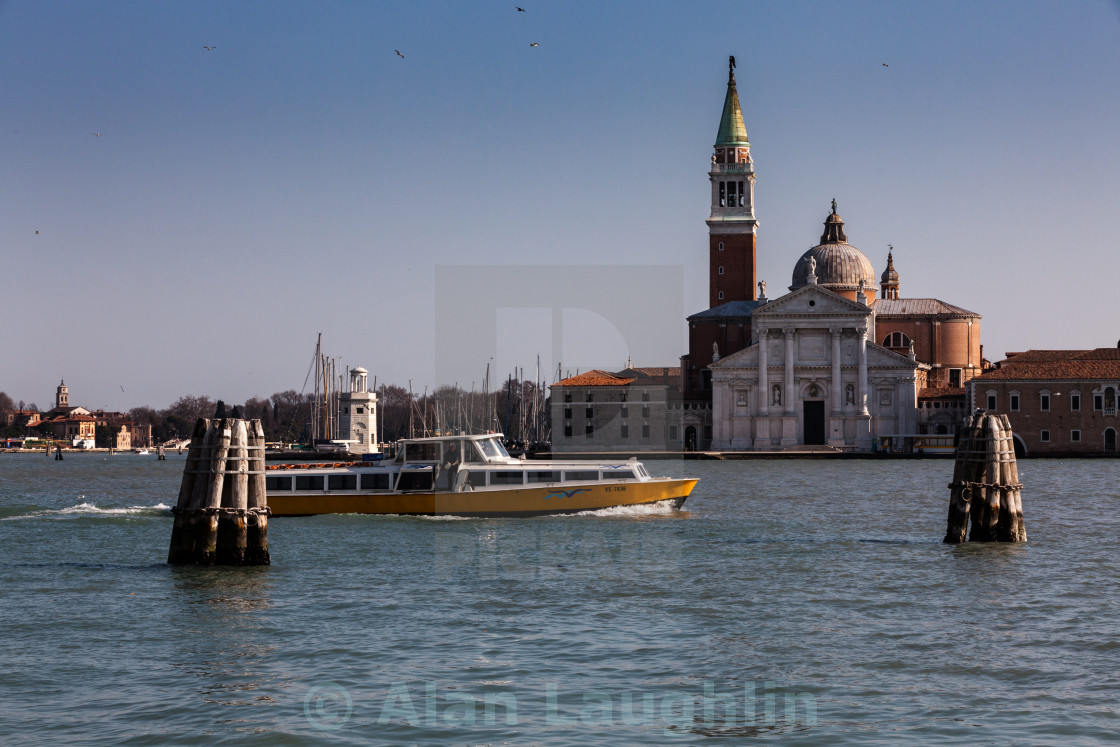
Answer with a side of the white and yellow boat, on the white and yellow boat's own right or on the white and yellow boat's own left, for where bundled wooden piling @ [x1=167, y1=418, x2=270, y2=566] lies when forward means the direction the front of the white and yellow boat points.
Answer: on the white and yellow boat's own right

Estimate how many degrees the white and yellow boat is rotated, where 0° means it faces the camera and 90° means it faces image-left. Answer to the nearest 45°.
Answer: approximately 270°

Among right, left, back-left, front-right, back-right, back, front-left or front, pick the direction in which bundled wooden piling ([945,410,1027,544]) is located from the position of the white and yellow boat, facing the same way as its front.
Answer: front-right
